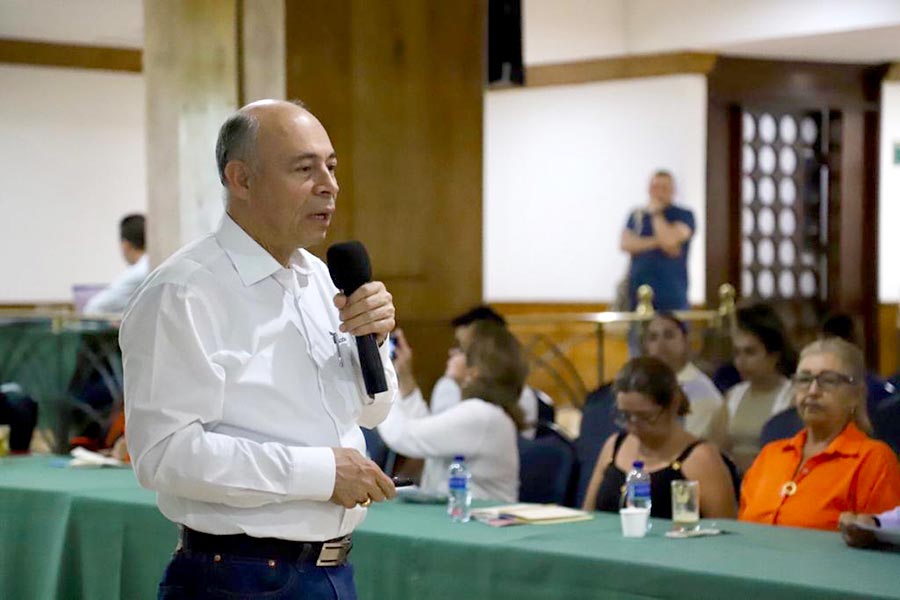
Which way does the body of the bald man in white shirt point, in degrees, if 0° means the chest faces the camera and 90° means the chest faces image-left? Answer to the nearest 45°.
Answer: approximately 315°

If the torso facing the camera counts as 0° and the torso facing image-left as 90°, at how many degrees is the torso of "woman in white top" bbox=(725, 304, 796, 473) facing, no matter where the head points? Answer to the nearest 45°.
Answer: approximately 45°

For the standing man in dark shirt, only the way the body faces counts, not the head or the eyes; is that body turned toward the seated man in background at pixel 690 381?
yes

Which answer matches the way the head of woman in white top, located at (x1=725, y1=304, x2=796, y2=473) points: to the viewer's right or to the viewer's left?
to the viewer's left

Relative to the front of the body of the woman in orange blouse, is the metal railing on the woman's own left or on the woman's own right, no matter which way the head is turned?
on the woman's own right

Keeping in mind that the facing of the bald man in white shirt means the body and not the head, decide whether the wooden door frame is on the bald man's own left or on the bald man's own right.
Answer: on the bald man's own left

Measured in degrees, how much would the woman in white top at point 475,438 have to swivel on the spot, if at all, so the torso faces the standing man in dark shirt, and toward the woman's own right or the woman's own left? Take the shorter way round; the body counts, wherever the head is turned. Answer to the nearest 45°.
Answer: approximately 90° to the woman's own right

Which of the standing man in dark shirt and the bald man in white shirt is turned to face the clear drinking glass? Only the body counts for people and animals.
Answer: the standing man in dark shirt

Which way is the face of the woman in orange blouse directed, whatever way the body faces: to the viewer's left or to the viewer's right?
to the viewer's left

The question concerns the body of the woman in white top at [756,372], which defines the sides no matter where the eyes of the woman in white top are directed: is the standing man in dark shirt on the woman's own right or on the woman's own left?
on the woman's own right
